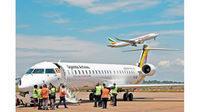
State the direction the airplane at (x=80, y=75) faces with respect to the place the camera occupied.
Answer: facing the viewer and to the left of the viewer

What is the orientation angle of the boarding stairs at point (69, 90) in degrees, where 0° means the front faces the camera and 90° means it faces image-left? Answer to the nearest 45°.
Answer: approximately 315°
